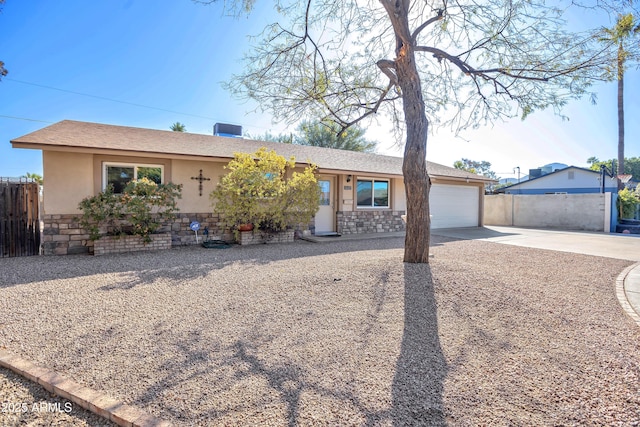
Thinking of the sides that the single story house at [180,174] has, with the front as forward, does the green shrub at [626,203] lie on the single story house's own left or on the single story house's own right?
on the single story house's own left

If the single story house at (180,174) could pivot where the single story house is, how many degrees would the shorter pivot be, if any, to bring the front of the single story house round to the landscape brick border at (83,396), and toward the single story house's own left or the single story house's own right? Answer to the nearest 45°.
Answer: approximately 45° to the single story house's own right

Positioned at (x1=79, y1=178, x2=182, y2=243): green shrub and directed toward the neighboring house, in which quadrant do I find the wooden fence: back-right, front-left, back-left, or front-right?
back-left

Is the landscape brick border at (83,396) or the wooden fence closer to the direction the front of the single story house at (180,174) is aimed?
the landscape brick border

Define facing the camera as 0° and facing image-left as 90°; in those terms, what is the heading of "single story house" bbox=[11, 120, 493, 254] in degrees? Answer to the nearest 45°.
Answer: approximately 315°

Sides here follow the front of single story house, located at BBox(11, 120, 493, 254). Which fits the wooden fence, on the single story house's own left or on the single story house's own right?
on the single story house's own right
